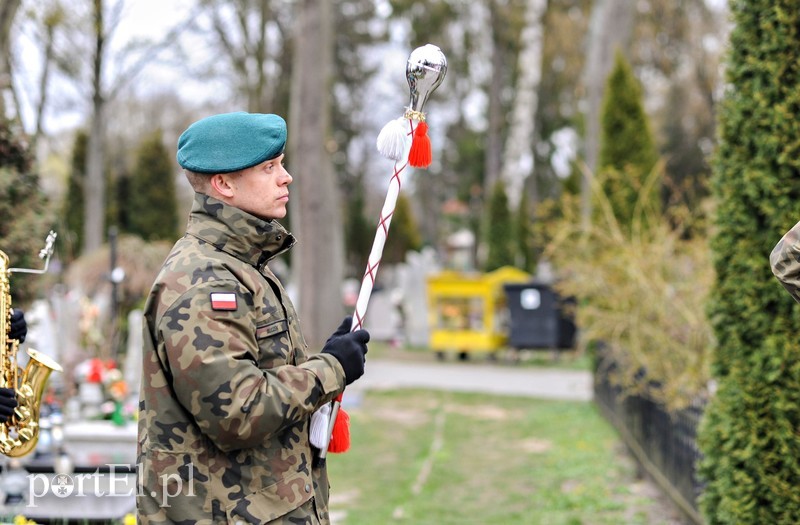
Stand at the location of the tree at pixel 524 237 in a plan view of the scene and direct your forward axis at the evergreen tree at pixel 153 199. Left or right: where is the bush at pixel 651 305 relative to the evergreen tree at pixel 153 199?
left

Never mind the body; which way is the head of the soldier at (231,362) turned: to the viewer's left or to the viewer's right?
to the viewer's right

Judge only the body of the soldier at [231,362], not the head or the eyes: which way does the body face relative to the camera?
to the viewer's right
